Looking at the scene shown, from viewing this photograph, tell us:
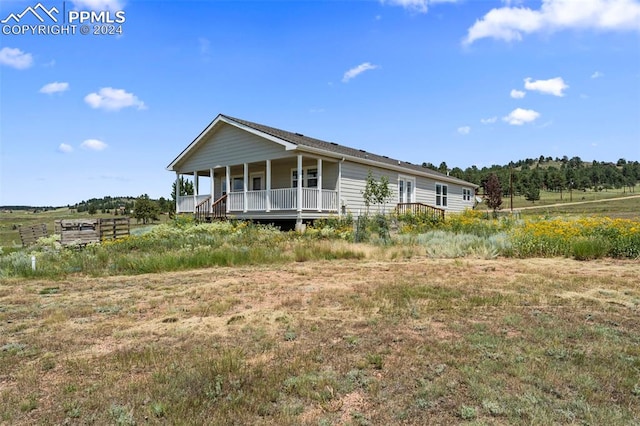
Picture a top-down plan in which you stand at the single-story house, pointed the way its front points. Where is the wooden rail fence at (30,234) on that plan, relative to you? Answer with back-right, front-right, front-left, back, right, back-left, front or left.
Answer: front-right

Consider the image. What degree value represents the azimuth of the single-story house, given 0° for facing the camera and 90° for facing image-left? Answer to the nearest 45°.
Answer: approximately 45°

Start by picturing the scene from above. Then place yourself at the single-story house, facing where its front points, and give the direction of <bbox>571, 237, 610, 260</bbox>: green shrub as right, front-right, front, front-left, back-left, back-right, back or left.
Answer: left

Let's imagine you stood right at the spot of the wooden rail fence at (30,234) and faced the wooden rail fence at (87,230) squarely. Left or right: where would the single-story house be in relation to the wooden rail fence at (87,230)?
left

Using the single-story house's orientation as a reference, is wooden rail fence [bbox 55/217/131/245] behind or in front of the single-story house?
in front
